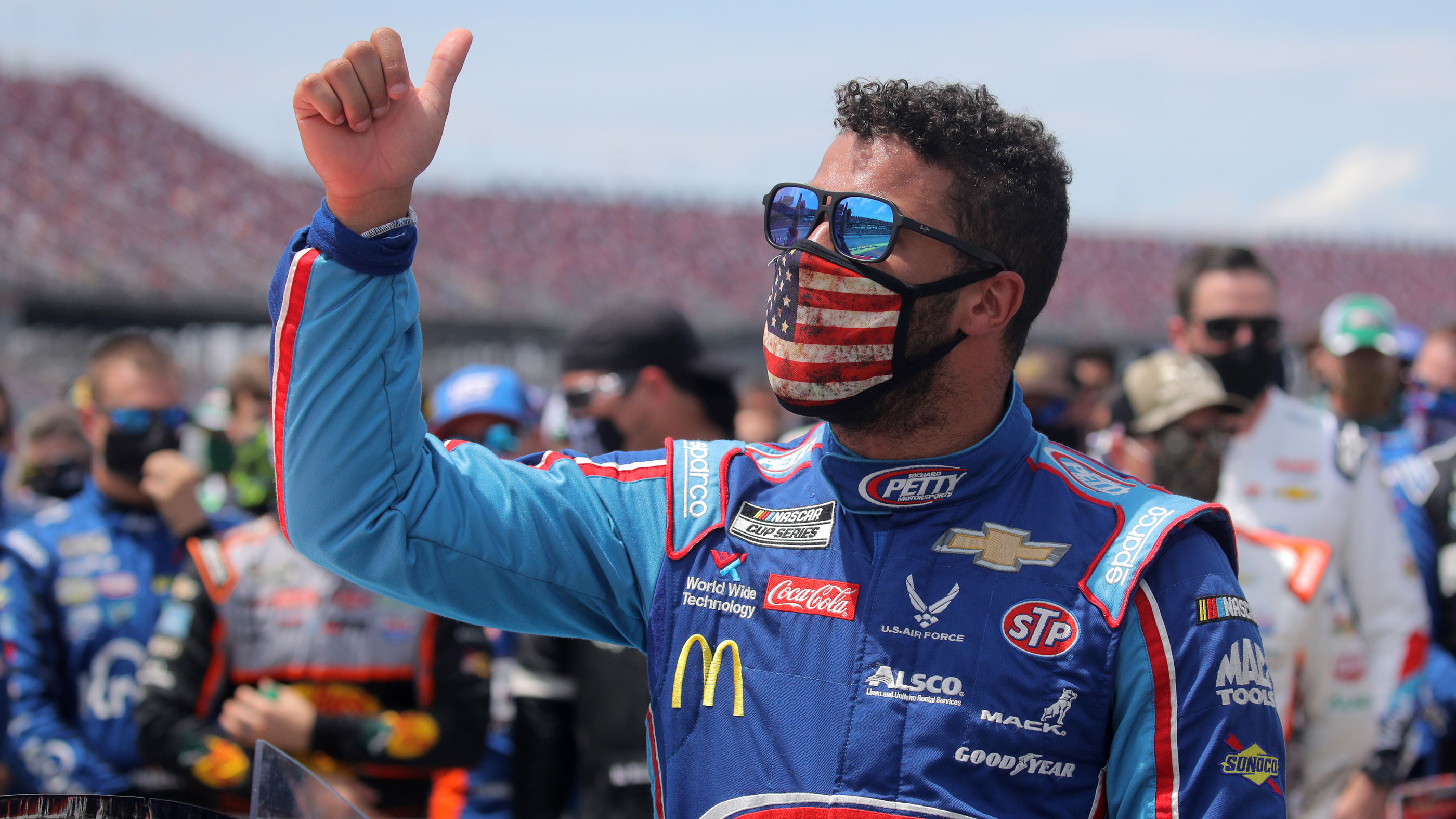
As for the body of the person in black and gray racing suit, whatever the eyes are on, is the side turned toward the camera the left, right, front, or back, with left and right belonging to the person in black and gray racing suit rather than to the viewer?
front

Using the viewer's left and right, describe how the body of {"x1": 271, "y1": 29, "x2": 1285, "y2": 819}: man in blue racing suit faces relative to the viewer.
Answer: facing the viewer and to the left of the viewer

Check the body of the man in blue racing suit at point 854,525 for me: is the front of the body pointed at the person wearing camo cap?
no

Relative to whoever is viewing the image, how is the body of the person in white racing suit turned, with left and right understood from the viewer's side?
facing the viewer

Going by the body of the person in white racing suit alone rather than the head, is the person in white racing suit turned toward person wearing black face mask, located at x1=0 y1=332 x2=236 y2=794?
no

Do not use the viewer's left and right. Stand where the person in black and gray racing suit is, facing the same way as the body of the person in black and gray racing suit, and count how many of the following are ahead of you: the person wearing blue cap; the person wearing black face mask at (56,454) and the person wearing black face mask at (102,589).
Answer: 0

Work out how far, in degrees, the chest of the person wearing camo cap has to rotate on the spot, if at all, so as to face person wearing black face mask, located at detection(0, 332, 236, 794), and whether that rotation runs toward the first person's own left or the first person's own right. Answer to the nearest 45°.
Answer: approximately 135° to the first person's own right

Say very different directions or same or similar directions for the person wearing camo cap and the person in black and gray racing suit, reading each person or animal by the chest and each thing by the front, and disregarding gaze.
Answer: same or similar directions

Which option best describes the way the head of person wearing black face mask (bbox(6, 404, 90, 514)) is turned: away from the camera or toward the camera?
toward the camera

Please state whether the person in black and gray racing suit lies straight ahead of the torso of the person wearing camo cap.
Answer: no

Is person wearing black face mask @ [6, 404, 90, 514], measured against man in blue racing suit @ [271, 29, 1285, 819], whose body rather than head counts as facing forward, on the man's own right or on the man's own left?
on the man's own right

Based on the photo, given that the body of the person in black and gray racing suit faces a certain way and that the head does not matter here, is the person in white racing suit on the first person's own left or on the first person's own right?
on the first person's own left

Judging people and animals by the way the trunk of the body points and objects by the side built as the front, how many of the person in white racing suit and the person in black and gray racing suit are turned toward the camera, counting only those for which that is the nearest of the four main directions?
2

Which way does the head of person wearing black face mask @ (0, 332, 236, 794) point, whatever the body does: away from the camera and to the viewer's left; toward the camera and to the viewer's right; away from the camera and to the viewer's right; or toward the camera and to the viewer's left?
toward the camera and to the viewer's right

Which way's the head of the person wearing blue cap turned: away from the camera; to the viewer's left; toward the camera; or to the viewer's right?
toward the camera
